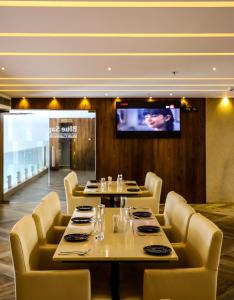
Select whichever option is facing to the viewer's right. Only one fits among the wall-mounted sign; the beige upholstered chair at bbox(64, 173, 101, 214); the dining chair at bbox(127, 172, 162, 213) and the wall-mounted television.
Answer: the beige upholstered chair

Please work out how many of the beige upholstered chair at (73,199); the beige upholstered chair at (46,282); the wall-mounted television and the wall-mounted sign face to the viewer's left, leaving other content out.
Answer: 0

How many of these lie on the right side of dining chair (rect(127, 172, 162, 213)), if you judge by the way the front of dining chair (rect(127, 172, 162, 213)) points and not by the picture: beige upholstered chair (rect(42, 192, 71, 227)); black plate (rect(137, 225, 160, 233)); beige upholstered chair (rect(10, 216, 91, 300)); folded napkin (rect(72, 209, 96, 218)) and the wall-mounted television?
1

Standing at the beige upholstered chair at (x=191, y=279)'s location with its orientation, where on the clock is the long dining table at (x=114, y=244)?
The long dining table is roughly at 1 o'clock from the beige upholstered chair.

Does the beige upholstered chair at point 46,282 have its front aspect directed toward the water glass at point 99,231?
no

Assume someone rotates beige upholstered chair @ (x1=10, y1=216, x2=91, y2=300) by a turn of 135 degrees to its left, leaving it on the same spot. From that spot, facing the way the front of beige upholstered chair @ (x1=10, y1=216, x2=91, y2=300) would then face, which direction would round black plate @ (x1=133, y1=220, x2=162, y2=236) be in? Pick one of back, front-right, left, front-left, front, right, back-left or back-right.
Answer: right

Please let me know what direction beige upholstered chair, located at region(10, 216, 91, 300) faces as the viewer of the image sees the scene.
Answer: facing to the right of the viewer

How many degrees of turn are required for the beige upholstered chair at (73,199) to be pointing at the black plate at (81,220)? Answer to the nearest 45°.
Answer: approximately 90° to its right

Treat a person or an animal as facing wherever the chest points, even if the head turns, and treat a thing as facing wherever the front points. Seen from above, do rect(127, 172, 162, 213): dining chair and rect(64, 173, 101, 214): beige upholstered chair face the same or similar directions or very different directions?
very different directions

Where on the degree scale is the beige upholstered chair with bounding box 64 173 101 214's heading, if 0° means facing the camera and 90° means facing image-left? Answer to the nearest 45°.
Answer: approximately 270°

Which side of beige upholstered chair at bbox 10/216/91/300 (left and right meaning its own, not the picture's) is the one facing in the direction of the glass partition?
left

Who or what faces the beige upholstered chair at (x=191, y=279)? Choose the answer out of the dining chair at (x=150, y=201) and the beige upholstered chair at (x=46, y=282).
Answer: the beige upholstered chair at (x=46, y=282)

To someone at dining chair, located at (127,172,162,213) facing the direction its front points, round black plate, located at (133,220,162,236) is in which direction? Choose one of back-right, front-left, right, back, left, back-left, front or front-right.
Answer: left

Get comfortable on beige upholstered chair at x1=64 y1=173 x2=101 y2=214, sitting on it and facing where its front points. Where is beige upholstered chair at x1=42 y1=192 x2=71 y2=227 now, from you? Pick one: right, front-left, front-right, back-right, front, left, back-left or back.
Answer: right

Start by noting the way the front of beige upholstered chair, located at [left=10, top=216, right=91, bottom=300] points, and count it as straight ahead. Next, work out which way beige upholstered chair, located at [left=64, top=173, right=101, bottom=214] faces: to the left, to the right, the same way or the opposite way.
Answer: the same way

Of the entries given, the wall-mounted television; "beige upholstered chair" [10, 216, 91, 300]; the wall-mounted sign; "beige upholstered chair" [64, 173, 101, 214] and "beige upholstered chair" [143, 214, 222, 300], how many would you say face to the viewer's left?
1

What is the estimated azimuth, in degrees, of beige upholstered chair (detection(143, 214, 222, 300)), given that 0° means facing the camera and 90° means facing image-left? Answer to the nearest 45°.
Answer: approximately 90°
